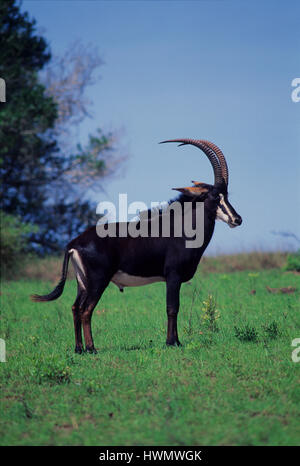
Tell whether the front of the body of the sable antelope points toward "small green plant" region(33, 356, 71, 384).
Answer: no

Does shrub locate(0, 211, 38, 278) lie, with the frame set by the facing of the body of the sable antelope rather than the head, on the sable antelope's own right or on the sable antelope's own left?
on the sable antelope's own left

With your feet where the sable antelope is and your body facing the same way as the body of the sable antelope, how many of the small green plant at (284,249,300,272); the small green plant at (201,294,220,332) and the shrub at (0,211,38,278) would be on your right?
0

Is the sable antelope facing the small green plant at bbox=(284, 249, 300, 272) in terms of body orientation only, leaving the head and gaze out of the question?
no

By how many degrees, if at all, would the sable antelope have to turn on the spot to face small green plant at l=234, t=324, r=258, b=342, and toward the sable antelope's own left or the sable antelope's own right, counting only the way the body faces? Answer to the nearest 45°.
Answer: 0° — it already faces it

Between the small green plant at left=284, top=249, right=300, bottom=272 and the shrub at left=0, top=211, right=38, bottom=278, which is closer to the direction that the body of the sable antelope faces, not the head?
the small green plant

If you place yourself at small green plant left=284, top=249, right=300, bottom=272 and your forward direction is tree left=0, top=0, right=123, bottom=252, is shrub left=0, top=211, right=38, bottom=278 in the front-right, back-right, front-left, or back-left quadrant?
front-left

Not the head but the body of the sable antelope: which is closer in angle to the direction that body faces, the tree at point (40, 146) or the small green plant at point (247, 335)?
the small green plant

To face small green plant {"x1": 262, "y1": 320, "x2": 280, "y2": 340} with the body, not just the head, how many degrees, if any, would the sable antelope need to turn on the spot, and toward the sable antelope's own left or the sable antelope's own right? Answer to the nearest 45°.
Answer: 0° — it already faces it

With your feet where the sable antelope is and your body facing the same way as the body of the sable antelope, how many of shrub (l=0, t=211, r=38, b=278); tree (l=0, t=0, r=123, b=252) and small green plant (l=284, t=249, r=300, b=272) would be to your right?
0

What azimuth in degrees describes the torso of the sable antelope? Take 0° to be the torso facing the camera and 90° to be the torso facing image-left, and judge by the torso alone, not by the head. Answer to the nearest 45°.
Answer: approximately 270°

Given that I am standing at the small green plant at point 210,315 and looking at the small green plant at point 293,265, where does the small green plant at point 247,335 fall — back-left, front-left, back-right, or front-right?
back-right

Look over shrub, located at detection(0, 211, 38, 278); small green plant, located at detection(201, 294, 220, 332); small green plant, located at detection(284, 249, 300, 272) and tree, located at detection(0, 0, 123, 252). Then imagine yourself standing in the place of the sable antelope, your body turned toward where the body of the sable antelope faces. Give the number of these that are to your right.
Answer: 0

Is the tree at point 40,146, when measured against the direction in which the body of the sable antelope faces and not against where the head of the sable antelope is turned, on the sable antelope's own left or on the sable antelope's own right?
on the sable antelope's own left

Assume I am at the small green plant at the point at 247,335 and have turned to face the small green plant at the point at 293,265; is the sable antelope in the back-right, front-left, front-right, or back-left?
back-left
